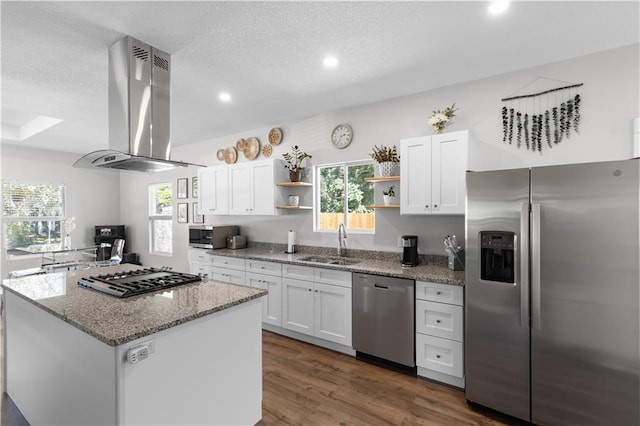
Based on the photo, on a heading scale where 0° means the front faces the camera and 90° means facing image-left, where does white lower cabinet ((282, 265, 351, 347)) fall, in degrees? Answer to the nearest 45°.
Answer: approximately 45°

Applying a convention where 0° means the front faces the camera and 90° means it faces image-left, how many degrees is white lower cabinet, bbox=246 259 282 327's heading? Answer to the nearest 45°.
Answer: approximately 45°

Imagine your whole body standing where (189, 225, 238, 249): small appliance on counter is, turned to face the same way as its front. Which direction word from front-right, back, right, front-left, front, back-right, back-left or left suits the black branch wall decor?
left

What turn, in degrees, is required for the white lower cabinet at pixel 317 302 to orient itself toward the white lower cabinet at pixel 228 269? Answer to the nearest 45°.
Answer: approximately 90° to its right

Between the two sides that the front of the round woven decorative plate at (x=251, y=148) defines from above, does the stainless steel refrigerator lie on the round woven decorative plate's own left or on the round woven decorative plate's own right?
on the round woven decorative plate's own left

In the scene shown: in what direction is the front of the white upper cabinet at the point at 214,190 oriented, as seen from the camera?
facing the viewer and to the left of the viewer

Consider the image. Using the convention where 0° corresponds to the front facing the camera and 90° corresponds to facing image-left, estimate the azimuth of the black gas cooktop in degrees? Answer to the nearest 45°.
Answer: approximately 45°

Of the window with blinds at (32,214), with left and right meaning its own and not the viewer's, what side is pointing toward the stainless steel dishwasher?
front

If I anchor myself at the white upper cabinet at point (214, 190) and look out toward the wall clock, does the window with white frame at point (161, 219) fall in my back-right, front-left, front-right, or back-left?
back-left
